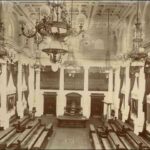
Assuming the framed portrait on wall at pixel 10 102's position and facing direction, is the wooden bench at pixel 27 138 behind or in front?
in front

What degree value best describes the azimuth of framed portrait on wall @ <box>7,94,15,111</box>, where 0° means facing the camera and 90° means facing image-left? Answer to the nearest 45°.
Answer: approximately 315°

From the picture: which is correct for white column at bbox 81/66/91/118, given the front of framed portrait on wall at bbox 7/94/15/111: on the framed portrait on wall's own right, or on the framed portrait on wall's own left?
on the framed portrait on wall's own left

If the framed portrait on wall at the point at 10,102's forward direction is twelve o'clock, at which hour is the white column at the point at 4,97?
The white column is roughly at 2 o'clock from the framed portrait on wall.

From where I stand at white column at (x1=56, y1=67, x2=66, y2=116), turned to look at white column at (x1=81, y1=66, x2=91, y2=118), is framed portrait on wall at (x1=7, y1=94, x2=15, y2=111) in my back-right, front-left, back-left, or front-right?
back-right

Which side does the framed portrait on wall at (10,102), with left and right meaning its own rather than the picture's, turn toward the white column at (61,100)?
left

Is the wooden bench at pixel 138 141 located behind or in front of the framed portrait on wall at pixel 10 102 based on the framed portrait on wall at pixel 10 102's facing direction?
in front

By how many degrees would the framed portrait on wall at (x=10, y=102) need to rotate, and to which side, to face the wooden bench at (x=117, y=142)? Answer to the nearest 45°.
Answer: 0° — it already faces it
